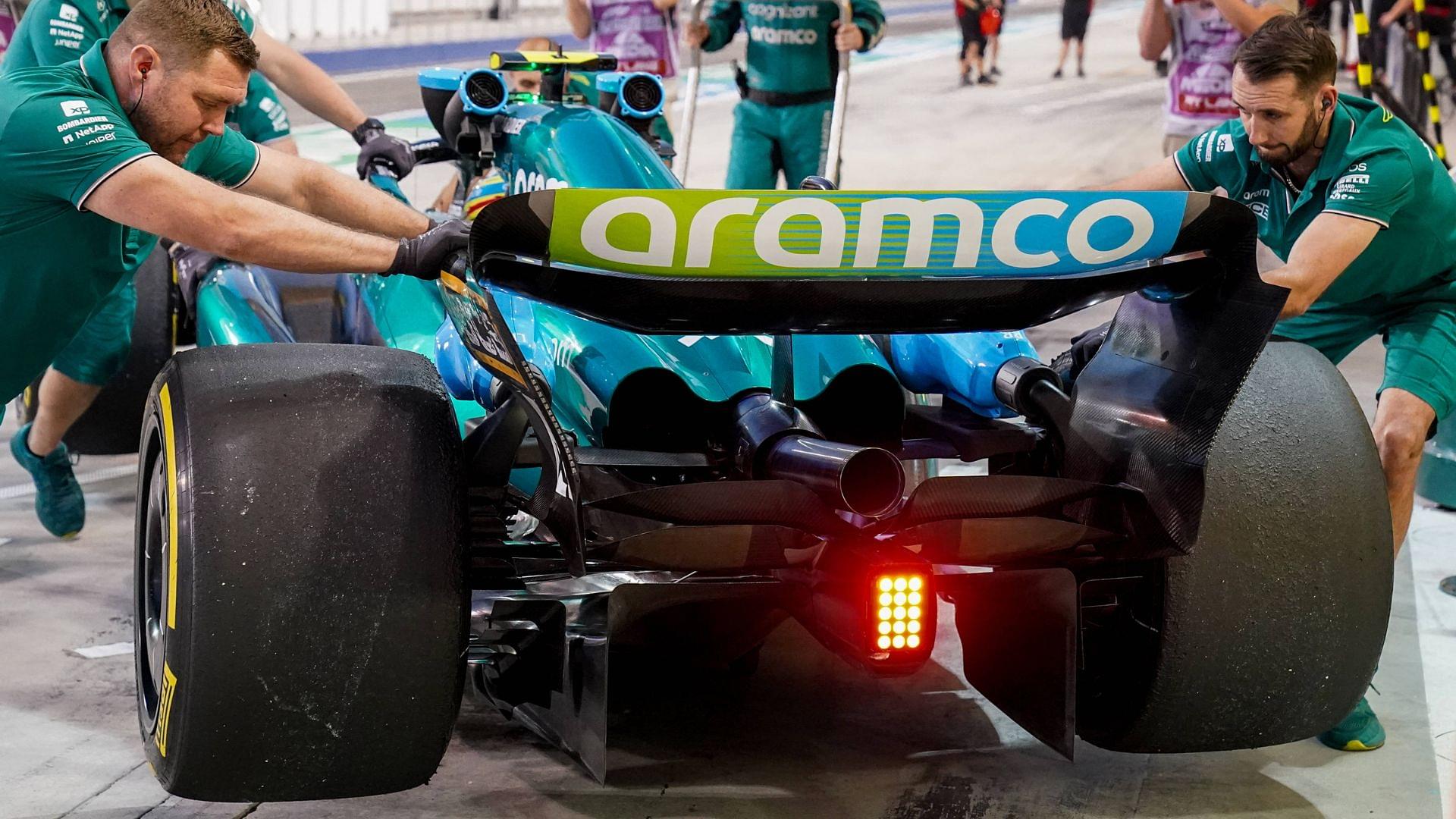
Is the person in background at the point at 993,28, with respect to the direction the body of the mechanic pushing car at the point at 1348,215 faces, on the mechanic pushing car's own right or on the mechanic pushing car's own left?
on the mechanic pushing car's own right

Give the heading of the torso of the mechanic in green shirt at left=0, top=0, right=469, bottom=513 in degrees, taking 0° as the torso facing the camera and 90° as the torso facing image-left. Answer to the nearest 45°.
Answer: approximately 270°

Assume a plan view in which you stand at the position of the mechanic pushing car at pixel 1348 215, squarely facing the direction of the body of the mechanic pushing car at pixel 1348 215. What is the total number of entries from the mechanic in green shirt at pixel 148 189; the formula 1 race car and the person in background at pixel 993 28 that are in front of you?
2

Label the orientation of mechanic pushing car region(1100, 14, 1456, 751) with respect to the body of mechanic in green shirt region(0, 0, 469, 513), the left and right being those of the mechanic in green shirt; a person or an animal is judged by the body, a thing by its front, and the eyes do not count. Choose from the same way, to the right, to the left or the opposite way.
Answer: the opposite way
